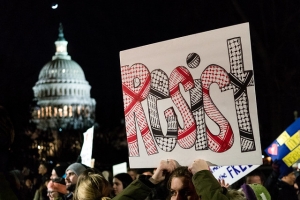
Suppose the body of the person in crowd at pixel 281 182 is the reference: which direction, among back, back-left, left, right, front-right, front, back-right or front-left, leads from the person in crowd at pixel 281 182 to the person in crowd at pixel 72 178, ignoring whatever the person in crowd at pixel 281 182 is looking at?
back-right

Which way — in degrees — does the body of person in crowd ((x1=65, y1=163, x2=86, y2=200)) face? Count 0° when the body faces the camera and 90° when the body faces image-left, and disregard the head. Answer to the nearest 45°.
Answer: approximately 45°

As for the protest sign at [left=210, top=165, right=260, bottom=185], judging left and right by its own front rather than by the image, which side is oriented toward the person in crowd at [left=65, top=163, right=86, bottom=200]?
right

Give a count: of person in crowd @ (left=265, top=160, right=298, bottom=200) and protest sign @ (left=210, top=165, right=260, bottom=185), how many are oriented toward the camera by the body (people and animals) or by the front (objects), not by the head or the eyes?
1

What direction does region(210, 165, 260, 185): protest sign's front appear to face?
toward the camera

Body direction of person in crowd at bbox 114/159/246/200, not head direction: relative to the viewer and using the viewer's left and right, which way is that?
facing the viewer and to the left of the viewer
